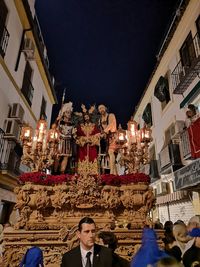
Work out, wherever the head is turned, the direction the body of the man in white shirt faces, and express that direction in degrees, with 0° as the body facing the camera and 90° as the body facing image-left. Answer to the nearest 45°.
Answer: approximately 0°

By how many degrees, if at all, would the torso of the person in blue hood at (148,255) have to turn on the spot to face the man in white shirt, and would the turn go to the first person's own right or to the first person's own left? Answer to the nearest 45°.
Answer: approximately 45° to the first person's own left

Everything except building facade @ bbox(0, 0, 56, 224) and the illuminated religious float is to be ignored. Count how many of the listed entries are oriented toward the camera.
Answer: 1

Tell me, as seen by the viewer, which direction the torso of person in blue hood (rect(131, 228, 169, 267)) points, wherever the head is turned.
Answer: away from the camera

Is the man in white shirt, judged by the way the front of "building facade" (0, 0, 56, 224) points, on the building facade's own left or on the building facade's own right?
on the building facade's own right

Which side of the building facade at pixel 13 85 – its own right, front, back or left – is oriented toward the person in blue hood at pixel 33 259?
right

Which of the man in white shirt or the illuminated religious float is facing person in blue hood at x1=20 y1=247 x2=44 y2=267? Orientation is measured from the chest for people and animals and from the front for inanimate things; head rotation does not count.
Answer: the illuminated religious float

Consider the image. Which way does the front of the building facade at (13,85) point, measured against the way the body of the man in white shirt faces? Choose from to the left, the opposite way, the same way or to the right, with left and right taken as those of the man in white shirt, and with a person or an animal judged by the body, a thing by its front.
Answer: to the left

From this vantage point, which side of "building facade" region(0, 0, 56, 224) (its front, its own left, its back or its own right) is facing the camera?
right
